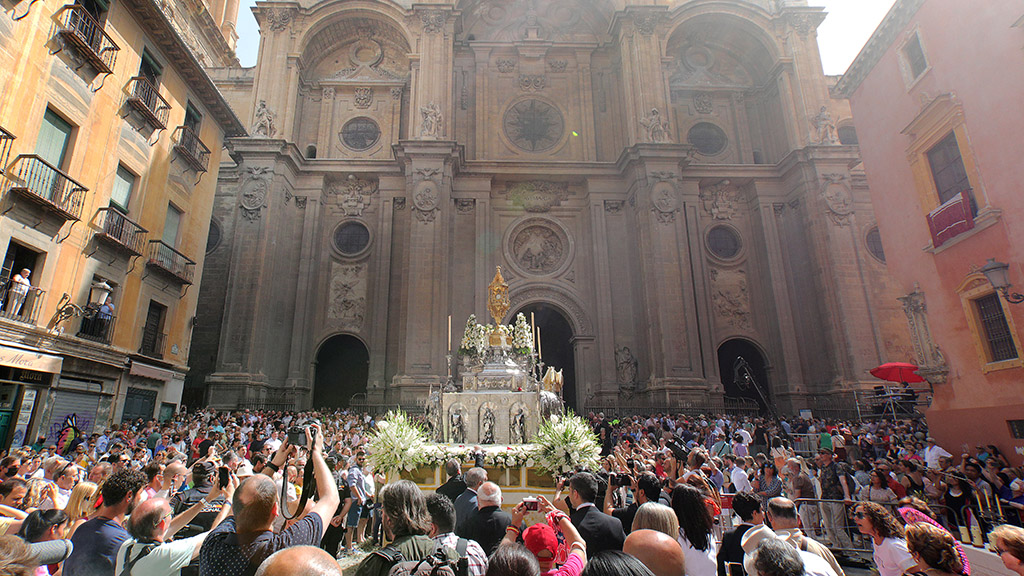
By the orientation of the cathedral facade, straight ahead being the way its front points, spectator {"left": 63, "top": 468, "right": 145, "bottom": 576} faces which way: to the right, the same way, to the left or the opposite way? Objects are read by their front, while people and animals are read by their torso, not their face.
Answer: the opposite way

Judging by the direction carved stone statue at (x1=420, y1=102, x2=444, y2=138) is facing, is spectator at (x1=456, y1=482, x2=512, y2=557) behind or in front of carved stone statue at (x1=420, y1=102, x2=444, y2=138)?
in front

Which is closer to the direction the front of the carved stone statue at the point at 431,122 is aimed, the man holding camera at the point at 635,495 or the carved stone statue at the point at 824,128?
the man holding camera

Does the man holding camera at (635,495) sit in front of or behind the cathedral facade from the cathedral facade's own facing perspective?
in front

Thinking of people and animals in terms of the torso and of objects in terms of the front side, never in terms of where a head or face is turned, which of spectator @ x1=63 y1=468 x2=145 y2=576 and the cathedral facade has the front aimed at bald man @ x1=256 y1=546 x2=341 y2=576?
the cathedral facade

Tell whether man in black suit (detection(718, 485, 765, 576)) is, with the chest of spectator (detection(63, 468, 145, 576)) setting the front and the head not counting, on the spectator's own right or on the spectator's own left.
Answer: on the spectator's own right

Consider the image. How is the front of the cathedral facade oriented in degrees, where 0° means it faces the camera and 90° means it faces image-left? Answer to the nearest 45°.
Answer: approximately 0°

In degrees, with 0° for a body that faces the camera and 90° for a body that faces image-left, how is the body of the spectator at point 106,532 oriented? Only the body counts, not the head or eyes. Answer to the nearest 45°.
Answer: approximately 225°

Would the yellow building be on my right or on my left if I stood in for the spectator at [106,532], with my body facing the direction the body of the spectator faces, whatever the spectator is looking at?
on my left

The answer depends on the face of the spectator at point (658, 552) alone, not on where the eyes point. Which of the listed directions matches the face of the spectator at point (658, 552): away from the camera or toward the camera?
away from the camera

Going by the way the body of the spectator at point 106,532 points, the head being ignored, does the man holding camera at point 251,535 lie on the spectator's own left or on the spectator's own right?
on the spectator's own right

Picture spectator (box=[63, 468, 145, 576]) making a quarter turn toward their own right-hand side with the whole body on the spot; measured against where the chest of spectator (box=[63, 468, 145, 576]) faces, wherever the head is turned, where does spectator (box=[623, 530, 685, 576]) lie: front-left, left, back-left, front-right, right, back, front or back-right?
front

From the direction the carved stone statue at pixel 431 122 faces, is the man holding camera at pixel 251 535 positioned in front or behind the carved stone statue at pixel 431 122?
in front

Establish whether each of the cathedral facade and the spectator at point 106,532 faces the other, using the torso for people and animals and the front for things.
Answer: yes

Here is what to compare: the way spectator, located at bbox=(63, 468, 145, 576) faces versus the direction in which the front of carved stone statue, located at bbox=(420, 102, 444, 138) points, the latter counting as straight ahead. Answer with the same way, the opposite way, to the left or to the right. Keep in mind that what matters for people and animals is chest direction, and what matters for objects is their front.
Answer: the opposite way

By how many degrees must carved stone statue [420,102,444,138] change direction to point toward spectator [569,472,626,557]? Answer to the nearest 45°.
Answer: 0° — it already faces them

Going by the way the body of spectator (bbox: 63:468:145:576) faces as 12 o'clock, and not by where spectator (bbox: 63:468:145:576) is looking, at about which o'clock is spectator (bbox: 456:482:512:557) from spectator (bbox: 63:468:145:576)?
spectator (bbox: 456:482:512:557) is roughly at 2 o'clock from spectator (bbox: 63:468:145:576).
